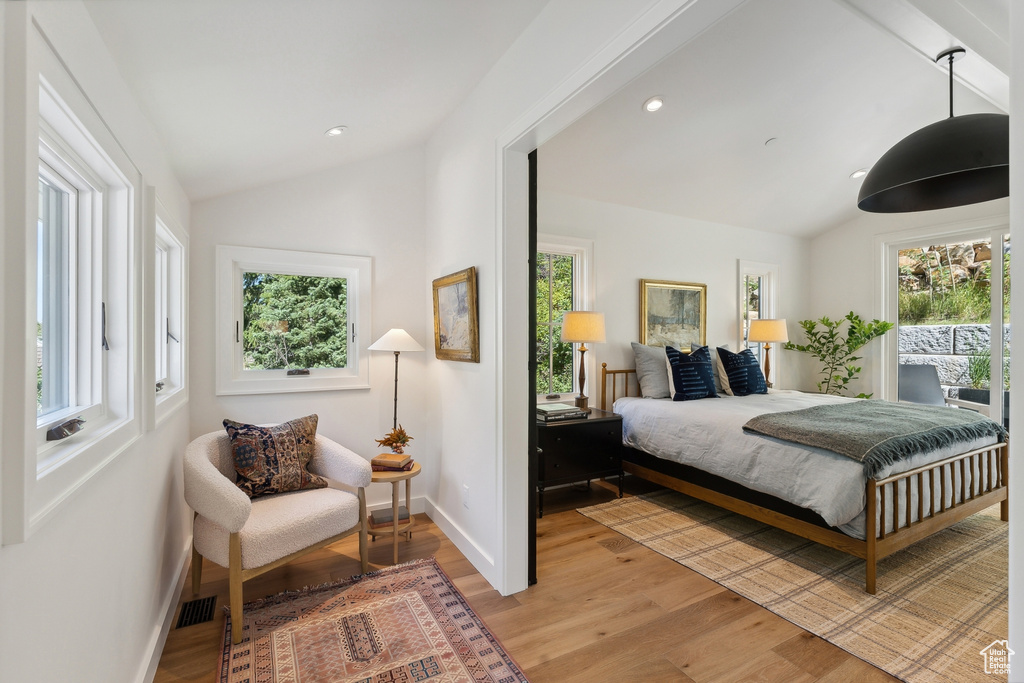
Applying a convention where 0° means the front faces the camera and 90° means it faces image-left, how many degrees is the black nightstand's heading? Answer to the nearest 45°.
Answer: approximately 315°

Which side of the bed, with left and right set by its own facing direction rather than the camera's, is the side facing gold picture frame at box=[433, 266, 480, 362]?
right

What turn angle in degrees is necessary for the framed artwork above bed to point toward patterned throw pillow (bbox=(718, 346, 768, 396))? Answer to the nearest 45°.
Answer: approximately 45° to its left

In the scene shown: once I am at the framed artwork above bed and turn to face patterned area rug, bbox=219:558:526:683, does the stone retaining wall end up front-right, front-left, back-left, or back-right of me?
back-left

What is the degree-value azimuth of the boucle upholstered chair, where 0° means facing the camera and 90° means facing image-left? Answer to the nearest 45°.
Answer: approximately 315°

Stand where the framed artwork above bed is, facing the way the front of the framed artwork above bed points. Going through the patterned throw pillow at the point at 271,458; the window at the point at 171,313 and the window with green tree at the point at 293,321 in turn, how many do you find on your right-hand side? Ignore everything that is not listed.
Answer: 3

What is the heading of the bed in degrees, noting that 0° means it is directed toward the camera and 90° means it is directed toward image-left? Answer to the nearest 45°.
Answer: approximately 315°

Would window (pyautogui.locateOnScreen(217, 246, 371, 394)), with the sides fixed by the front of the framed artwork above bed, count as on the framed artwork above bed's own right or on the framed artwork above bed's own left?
on the framed artwork above bed's own right

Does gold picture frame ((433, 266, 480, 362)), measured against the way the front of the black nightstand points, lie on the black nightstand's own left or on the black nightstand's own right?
on the black nightstand's own right

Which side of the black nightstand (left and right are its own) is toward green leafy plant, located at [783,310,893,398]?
left
